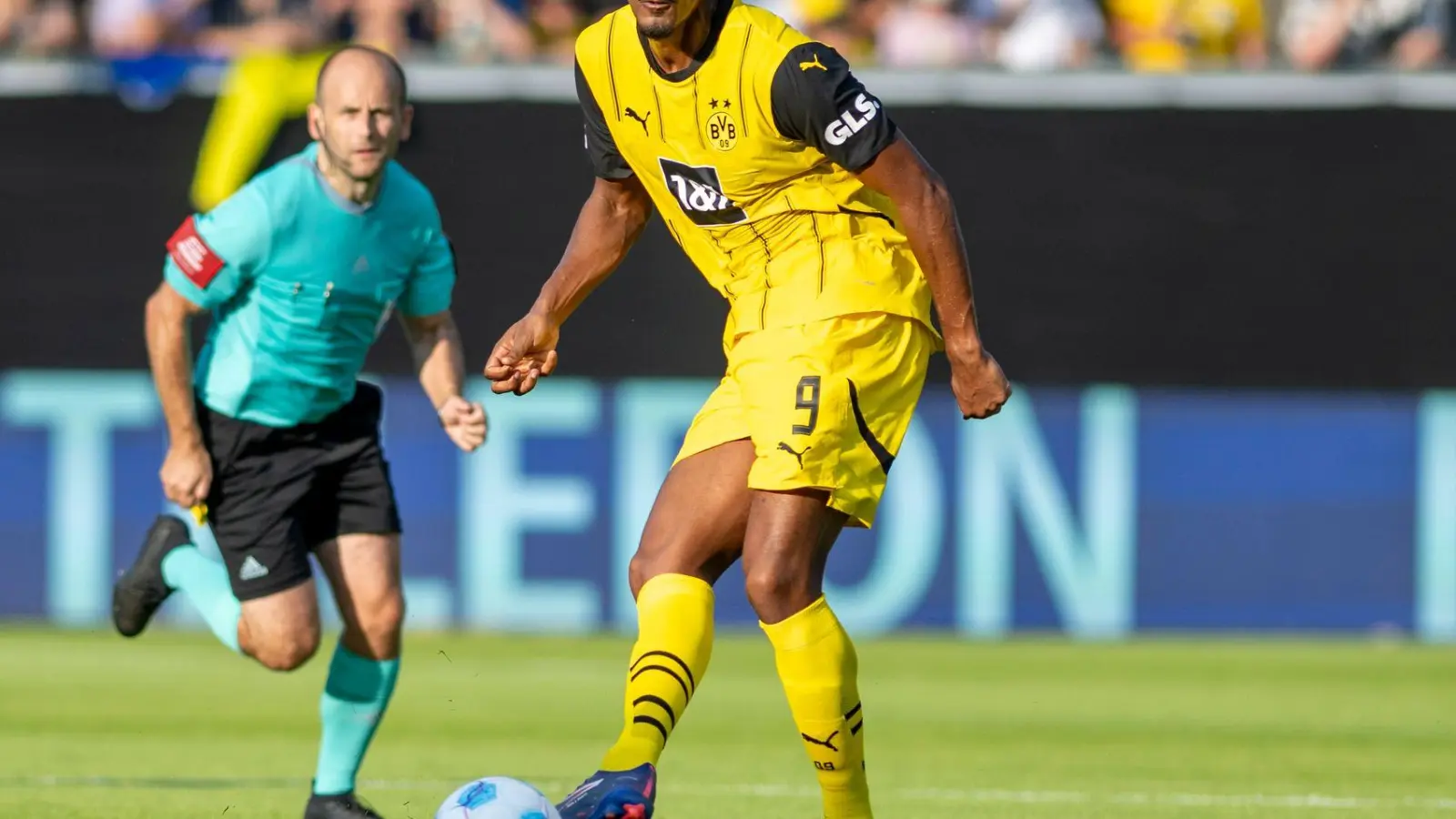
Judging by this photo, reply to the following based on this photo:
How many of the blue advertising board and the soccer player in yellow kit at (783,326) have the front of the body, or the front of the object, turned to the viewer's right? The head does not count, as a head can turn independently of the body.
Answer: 0

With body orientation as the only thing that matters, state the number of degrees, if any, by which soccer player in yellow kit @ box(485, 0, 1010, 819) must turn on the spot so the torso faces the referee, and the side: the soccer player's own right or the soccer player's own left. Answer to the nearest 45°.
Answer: approximately 90° to the soccer player's own right

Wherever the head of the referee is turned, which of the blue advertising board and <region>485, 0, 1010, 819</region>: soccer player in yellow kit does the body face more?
the soccer player in yellow kit

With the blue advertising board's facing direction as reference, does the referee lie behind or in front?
in front

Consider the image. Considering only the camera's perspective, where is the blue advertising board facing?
facing the viewer

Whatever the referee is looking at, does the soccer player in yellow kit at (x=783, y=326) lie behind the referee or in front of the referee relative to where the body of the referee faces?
in front

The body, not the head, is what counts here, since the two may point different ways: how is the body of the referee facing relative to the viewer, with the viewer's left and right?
facing the viewer and to the right of the viewer

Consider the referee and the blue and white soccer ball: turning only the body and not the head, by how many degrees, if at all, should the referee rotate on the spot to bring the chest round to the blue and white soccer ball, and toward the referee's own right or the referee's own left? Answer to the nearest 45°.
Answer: approximately 45° to the referee's own right

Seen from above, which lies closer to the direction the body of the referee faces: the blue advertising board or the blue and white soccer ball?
the blue and white soccer ball

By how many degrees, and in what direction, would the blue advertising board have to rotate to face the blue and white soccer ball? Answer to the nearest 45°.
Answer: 0° — it already faces it
